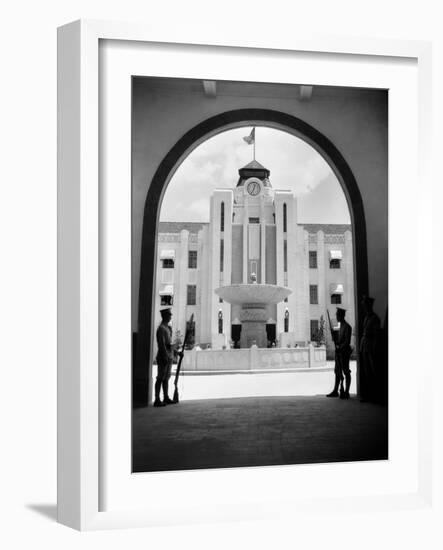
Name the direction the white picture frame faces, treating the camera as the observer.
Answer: facing the viewer and to the right of the viewer
